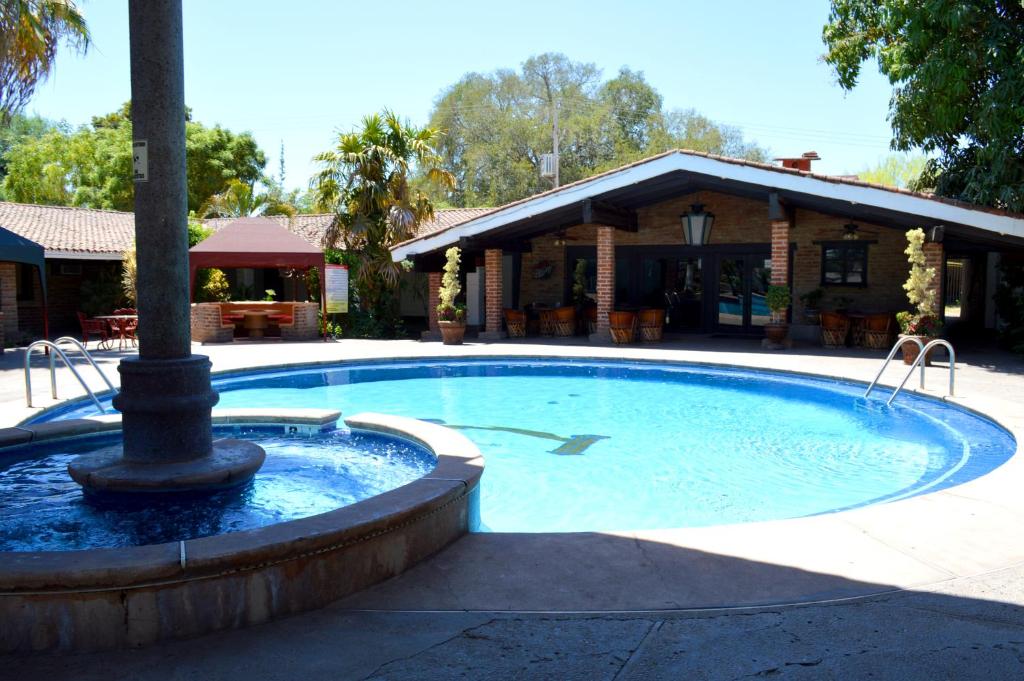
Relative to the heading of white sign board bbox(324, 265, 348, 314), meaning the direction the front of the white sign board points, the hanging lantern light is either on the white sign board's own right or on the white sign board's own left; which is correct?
on the white sign board's own left

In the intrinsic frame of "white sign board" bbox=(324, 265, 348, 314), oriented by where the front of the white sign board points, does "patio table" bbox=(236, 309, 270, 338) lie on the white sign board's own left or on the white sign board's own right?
on the white sign board's own right

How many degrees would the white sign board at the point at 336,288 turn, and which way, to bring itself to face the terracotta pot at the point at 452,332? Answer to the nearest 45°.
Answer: approximately 45° to its left

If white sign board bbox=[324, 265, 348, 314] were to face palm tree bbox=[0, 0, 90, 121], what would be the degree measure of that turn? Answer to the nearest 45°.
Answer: approximately 45° to its right

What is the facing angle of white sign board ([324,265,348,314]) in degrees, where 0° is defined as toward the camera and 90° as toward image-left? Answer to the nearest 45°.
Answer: approximately 0°

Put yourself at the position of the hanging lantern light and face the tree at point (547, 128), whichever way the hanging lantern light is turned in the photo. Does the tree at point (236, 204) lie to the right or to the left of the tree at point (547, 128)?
left
